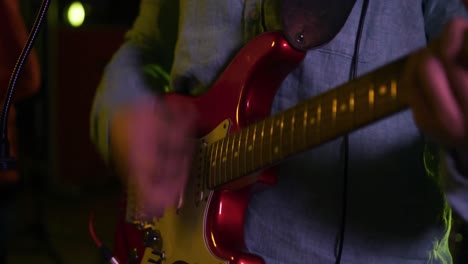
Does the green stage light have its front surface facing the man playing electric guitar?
yes

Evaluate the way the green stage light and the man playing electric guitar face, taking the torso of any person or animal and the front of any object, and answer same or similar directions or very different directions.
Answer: same or similar directions

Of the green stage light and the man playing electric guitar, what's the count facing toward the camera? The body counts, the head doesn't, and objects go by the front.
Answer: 2

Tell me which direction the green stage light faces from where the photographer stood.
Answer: facing the viewer

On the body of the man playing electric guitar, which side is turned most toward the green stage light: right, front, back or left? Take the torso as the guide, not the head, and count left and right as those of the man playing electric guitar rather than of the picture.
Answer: back

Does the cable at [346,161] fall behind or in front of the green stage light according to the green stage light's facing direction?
in front

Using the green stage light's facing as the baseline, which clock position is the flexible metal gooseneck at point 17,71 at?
The flexible metal gooseneck is roughly at 12 o'clock from the green stage light.
